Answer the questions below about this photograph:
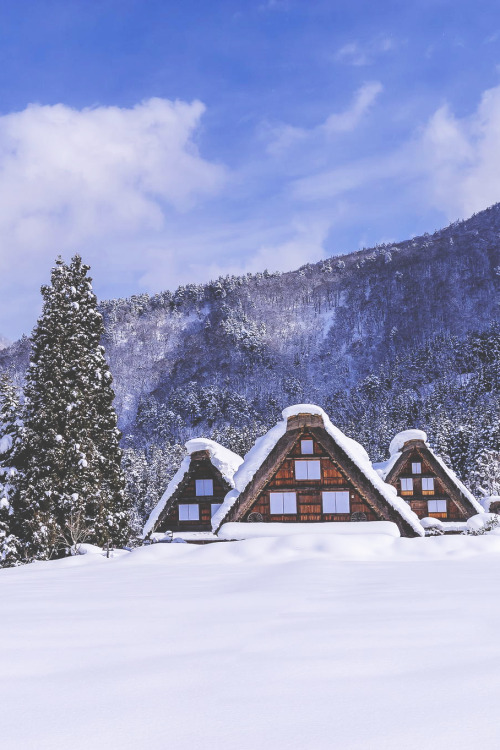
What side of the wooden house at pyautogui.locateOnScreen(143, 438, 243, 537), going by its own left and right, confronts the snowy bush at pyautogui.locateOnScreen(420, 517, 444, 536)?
left

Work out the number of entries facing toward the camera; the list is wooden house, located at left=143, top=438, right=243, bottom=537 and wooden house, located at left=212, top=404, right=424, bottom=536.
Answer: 2

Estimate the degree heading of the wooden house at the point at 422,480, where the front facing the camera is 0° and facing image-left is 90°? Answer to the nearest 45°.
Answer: approximately 0°

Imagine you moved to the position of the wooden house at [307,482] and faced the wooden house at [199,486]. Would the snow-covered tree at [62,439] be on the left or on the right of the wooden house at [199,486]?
left

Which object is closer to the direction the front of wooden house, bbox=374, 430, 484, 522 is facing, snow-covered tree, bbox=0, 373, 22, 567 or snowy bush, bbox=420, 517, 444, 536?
the snowy bush

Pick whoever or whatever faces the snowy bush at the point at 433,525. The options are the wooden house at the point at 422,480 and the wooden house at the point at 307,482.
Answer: the wooden house at the point at 422,480

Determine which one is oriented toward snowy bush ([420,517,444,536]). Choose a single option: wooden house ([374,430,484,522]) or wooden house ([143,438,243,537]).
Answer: wooden house ([374,430,484,522])

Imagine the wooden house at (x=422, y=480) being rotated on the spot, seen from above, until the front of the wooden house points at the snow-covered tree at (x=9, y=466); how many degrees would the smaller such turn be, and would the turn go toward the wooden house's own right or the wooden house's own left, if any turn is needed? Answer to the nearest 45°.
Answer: approximately 45° to the wooden house's own right

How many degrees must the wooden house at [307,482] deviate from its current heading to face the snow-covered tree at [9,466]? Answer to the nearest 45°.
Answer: approximately 90° to its right

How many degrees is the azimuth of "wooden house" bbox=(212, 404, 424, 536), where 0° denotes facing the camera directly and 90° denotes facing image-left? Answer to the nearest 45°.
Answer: approximately 0°
